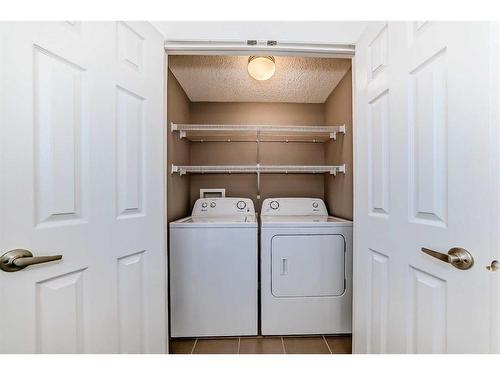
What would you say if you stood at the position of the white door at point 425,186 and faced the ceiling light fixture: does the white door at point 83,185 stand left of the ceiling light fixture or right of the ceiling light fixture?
left

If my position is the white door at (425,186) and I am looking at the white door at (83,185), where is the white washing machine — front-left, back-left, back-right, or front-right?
front-right

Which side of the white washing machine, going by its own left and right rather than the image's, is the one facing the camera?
front

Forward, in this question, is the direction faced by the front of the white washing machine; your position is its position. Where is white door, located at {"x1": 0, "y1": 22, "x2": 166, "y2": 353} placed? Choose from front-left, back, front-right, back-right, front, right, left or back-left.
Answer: front-right

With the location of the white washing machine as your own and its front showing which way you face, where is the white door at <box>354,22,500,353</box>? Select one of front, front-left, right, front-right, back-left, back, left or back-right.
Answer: front-left
